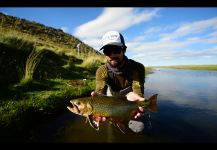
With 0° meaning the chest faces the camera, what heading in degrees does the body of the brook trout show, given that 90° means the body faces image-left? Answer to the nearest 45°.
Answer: approximately 90°

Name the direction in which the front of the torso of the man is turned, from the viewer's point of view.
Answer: toward the camera
